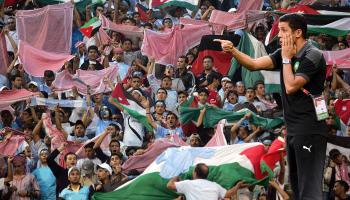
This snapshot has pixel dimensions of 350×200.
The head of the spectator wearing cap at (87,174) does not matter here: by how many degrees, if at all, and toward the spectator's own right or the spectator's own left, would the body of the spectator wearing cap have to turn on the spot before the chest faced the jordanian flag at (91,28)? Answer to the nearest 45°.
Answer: approximately 135° to the spectator's own right

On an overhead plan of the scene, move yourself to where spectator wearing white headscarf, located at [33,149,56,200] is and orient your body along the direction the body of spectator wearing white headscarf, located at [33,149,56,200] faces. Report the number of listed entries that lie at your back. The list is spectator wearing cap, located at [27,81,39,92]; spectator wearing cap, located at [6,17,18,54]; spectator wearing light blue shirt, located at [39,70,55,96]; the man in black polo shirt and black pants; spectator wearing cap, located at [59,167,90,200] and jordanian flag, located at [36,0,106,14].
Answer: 4

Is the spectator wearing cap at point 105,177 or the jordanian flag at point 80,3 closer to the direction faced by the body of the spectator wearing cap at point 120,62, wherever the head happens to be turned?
the spectator wearing cap

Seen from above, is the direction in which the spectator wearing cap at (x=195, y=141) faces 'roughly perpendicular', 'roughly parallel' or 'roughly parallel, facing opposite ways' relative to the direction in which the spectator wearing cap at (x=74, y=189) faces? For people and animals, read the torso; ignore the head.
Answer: roughly parallel

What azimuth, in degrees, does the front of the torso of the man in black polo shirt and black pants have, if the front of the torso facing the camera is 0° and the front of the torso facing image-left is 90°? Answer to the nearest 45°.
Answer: approximately 90°

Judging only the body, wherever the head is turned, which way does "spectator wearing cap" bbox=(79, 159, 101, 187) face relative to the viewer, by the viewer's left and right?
facing the viewer and to the left of the viewer

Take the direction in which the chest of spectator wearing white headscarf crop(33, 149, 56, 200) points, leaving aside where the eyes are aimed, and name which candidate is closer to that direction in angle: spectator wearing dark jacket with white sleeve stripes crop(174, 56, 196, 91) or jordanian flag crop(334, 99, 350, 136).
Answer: the jordanian flag

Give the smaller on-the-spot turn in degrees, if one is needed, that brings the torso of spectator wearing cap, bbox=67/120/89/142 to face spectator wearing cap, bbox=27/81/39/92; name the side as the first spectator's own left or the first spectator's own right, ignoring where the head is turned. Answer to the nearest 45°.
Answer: approximately 135° to the first spectator's own right

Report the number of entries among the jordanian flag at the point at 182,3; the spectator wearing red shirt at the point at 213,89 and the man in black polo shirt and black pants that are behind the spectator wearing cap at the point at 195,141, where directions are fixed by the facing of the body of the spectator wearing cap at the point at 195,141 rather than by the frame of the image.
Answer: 2

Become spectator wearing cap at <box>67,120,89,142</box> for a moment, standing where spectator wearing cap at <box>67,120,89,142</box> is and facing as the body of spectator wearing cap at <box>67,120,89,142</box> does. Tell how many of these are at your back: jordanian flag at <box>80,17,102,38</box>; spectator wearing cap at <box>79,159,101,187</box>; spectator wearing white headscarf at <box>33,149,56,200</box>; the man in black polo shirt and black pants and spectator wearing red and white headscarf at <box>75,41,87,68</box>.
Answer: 2

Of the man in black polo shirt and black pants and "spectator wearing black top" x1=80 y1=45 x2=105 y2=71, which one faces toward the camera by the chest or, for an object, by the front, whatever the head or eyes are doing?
the spectator wearing black top

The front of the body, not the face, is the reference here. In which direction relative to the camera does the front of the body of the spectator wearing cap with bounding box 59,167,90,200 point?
toward the camera

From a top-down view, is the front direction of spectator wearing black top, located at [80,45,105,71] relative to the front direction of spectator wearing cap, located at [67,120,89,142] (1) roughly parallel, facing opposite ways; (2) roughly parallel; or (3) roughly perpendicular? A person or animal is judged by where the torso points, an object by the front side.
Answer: roughly parallel

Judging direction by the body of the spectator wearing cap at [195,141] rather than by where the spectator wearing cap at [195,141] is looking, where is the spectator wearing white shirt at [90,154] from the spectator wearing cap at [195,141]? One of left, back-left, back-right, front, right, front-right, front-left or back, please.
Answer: right

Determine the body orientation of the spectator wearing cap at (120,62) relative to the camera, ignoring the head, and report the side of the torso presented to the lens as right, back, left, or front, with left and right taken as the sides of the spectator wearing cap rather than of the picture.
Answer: front

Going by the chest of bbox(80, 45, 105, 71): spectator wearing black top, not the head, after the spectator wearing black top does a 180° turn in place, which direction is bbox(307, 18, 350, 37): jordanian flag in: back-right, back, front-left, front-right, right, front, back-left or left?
right

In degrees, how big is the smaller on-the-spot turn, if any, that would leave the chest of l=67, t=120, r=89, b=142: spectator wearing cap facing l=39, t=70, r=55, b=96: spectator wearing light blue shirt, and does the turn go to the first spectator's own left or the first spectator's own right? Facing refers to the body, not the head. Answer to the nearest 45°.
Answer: approximately 180°

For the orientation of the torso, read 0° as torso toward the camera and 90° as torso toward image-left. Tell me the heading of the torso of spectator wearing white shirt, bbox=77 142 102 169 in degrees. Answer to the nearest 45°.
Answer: approximately 0°

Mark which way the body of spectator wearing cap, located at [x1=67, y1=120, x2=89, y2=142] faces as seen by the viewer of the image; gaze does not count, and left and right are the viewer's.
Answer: facing the viewer

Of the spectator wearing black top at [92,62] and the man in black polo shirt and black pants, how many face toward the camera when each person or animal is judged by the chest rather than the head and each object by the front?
1
